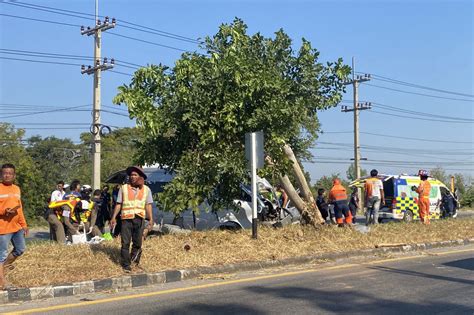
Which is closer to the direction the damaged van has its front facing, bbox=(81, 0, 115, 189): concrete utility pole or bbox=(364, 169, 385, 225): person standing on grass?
the person standing on grass

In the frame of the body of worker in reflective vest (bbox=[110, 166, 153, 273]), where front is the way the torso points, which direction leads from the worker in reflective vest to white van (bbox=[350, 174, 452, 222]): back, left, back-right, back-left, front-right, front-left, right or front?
back-left

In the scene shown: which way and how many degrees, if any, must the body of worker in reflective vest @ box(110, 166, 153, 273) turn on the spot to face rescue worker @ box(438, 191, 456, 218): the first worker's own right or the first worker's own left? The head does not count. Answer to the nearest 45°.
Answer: approximately 135° to the first worker's own left

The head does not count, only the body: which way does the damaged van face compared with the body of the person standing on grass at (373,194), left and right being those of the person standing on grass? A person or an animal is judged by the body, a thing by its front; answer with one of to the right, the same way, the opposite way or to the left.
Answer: to the right

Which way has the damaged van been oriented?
to the viewer's right
